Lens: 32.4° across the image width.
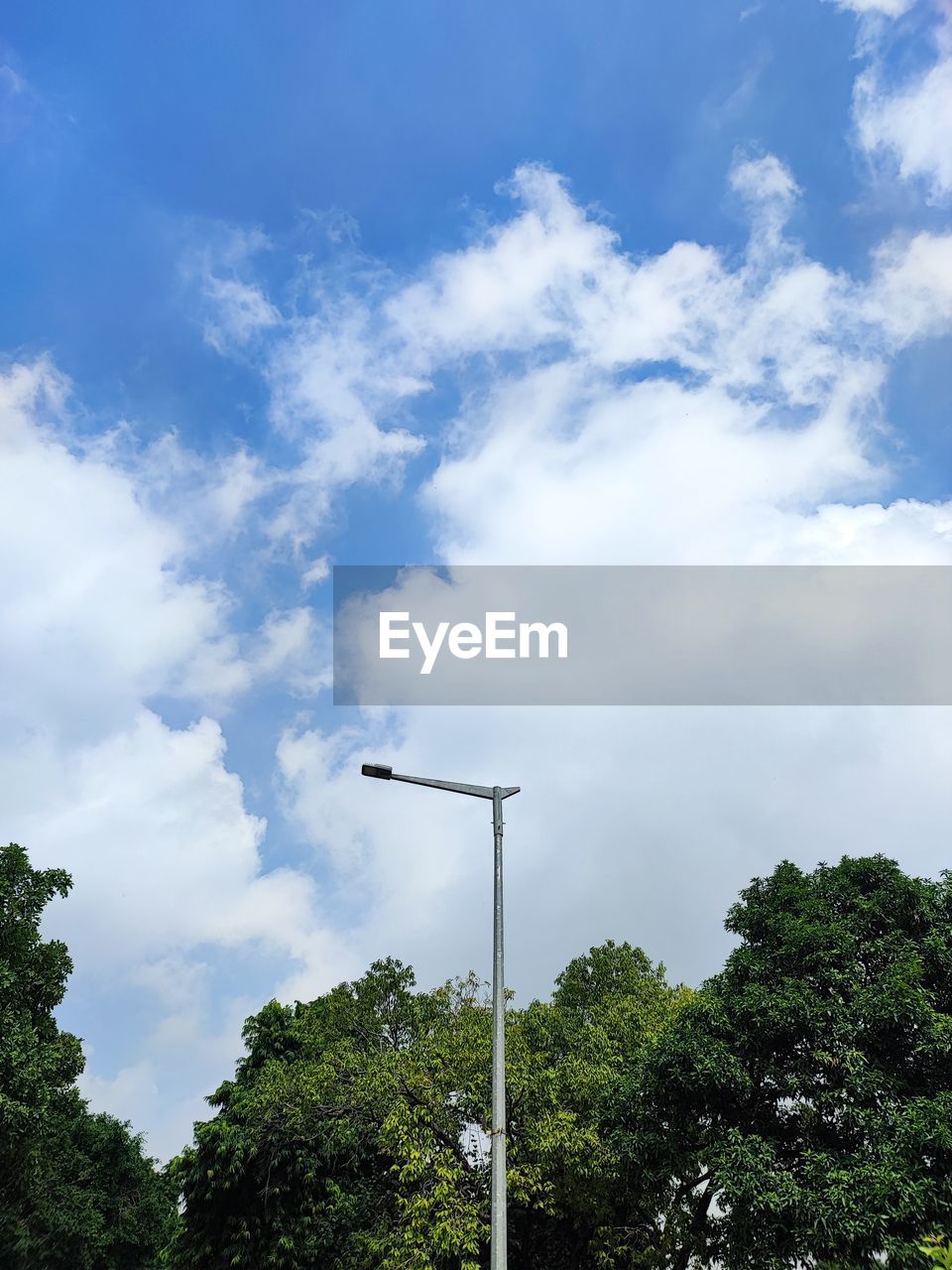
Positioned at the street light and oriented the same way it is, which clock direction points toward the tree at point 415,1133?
The tree is roughly at 3 o'clock from the street light.

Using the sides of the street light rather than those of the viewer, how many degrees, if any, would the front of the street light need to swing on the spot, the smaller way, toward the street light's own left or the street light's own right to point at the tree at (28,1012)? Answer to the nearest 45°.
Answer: approximately 45° to the street light's own right

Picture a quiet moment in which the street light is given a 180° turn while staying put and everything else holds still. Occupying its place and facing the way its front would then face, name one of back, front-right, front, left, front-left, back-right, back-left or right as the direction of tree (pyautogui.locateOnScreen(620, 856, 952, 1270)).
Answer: front-left

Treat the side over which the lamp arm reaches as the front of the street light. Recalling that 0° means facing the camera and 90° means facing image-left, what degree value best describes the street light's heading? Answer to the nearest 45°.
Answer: approximately 90°
